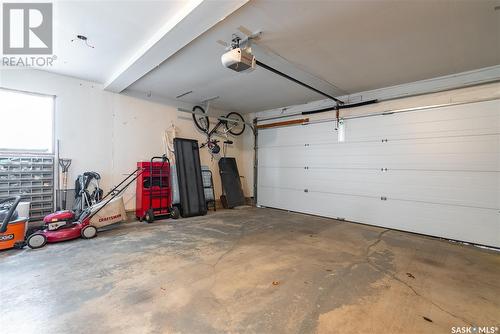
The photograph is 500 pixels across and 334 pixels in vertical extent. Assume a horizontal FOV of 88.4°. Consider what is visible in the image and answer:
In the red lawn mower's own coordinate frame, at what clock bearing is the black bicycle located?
The black bicycle is roughly at 5 o'clock from the red lawn mower.

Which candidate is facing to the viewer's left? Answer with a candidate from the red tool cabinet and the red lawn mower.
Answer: the red lawn mower

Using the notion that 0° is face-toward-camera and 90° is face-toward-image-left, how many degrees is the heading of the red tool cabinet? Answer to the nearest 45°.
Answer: approximately 315°

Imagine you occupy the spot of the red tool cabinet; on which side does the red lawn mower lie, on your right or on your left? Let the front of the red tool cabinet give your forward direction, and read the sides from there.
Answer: on your right

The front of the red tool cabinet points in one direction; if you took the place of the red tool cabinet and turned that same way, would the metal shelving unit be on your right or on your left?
on your right

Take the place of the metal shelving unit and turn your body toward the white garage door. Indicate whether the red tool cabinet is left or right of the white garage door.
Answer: left

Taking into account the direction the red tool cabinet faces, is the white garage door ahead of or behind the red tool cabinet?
ahead

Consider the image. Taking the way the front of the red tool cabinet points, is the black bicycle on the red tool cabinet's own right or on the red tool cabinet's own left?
on the red tool cabinet's own left

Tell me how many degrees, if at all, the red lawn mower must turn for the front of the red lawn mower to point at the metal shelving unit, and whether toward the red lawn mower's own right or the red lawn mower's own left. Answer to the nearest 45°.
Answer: approximately 45° to the red lawn mower's own right

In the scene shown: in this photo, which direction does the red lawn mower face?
to the viewer's left

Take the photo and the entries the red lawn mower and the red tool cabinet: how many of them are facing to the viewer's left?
1
